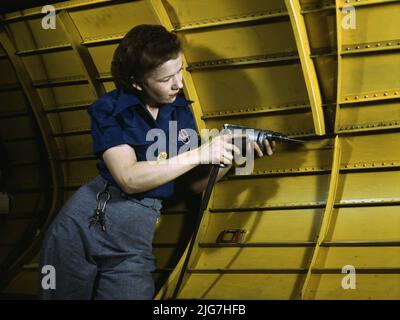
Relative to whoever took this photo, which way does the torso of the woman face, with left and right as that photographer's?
facing the viewer and to the right of the viewer
